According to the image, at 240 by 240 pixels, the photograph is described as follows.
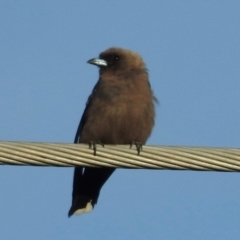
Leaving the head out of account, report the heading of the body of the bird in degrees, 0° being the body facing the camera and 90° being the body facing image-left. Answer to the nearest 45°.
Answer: approximately 0°
